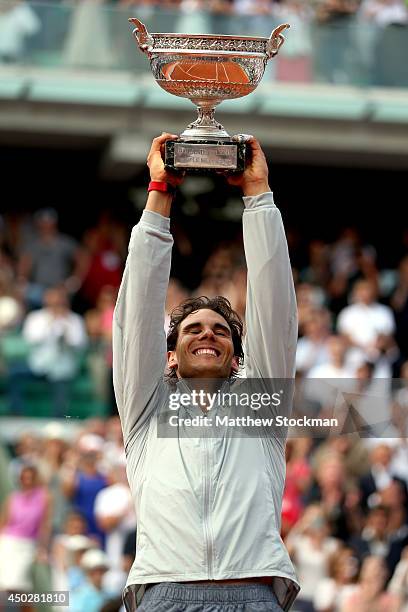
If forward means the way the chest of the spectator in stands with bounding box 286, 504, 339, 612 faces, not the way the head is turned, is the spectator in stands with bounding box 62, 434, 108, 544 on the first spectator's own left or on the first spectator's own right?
on the first spectator's own right

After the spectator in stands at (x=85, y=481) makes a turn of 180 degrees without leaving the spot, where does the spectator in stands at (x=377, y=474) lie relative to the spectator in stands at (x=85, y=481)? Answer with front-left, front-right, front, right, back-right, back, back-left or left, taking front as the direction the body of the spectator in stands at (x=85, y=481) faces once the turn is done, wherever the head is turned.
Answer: back-right

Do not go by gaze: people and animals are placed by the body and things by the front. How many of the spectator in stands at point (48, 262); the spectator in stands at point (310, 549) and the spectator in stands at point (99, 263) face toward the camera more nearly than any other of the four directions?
3

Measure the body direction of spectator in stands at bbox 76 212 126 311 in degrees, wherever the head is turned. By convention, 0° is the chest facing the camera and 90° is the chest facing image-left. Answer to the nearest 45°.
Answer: approximately 0°

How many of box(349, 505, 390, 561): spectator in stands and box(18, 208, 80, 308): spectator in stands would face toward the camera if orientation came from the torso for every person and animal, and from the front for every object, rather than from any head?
2

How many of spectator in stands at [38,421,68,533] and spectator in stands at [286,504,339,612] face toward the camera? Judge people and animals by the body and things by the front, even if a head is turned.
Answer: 2
